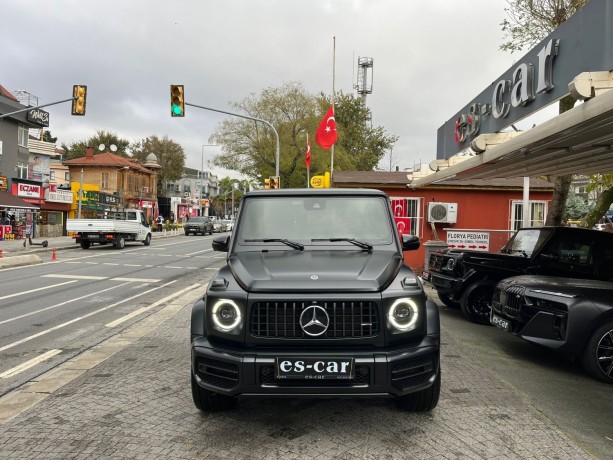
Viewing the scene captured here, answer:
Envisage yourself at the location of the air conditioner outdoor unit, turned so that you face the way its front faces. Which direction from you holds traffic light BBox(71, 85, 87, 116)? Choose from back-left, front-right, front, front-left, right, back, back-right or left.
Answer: right

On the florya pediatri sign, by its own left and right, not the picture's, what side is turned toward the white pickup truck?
right

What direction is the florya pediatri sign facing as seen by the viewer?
toward the camera

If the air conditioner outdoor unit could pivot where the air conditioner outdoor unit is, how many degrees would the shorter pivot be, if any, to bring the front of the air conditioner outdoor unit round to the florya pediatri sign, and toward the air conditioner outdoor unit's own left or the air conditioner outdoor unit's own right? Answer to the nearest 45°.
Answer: approximately 45° to the air conditioner outdoor unit's own left

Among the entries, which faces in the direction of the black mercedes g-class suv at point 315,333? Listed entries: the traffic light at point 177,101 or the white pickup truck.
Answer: the traffic light

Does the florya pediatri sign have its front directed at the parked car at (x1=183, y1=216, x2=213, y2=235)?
no

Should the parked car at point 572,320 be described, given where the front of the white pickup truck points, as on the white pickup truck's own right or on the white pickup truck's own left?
on the white pickup truck's own right

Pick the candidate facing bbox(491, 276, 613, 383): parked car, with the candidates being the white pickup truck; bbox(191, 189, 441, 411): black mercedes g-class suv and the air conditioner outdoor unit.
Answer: the air conditioner outdoor unit

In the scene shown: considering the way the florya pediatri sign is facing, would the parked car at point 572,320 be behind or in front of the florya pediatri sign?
in front

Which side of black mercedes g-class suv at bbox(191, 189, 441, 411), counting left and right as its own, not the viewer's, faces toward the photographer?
front

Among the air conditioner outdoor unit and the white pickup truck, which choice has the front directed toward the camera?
the air conditioner outdoor unit

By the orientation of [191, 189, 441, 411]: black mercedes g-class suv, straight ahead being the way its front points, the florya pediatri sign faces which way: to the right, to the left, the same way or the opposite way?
the same way

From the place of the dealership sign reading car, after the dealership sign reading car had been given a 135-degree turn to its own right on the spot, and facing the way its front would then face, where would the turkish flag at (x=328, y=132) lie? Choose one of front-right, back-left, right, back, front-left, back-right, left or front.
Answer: front-left

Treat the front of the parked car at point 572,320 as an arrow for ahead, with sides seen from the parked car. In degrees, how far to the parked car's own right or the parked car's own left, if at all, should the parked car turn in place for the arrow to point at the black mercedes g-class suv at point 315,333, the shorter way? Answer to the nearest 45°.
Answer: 0° — it already faces it

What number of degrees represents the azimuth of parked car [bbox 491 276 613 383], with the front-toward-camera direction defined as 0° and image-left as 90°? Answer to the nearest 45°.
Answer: approximately 45°
